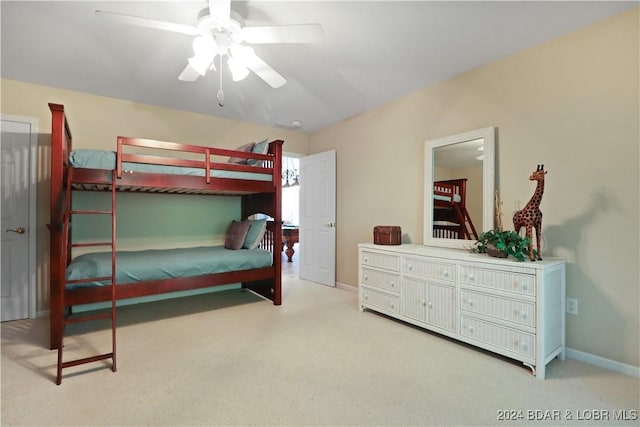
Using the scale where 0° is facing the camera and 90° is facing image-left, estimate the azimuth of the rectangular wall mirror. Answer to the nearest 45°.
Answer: approximately 45°

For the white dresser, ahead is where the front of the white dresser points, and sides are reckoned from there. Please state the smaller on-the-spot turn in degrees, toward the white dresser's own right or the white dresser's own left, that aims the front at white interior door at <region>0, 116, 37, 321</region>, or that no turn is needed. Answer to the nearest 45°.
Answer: approximately 45° to the white dresser's own right

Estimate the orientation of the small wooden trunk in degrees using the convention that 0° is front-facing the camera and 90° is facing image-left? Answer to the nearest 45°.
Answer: approximately 45°

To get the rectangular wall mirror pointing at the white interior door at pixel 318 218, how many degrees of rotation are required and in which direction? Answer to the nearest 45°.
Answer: approximately 90° to its right

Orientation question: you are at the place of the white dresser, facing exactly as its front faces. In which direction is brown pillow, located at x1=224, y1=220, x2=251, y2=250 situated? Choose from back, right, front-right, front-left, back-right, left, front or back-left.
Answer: front-right

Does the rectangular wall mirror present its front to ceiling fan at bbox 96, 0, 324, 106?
yes

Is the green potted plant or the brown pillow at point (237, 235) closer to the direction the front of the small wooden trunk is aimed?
the brown pillow

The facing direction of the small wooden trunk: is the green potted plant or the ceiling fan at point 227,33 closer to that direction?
the ceiling fan

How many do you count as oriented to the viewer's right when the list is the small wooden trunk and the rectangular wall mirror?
0

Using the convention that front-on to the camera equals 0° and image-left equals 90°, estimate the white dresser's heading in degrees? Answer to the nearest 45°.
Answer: approximately 45°
